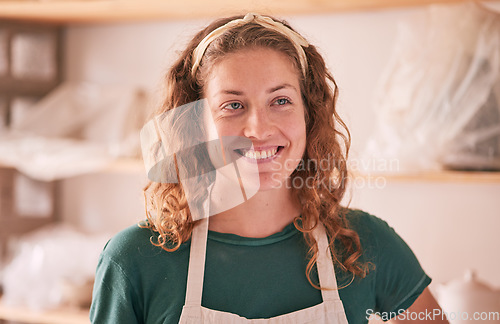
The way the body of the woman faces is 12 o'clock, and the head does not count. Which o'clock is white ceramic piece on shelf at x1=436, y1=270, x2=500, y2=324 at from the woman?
The white ceramic piece on shelf is roughly at 8 o'clock from the woman.

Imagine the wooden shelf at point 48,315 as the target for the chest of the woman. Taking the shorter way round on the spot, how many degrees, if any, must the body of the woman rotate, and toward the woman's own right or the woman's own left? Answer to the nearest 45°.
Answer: approximately 135° to the woman's own right

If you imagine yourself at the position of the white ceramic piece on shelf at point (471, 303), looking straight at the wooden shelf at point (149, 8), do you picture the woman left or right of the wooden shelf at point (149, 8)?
left

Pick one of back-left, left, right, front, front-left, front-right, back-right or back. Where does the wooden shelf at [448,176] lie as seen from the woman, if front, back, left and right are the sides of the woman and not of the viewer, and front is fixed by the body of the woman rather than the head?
back-left

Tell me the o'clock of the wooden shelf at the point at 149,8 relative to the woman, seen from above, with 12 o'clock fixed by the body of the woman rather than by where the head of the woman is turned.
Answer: The wooden shelf is roughly at 5 o'clock from the woman.

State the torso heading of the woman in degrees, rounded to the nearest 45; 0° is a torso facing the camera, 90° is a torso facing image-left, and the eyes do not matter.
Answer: approximately 0°
